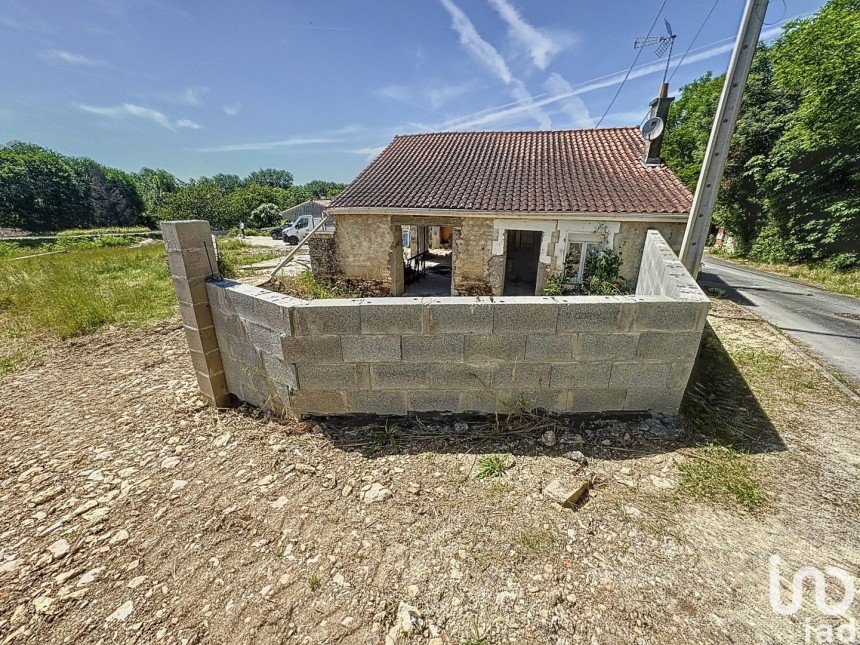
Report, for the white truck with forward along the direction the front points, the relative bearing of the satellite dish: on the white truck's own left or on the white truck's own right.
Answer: on the white truck's own left

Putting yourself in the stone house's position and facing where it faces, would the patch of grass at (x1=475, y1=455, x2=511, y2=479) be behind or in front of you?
in front

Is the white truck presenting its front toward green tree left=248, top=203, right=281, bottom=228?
no

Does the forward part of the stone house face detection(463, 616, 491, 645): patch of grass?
yes

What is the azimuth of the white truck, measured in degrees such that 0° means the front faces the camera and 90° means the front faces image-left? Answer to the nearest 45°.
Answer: approximately 45°

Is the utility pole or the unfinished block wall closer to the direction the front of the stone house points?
the unfinished block wall

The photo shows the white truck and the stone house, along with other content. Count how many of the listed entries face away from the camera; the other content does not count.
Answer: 0

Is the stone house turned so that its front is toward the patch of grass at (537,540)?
yes

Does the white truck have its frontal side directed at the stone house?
no

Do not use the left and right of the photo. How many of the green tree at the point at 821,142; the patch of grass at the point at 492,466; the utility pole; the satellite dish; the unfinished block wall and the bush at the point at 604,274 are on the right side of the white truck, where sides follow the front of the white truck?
0

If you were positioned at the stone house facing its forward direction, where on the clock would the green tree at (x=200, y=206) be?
The green tree is roughly at 4 o'clock from the stone house.

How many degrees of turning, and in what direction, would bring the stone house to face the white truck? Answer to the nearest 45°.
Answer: approximately 135° to its right

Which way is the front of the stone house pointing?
toward the camera

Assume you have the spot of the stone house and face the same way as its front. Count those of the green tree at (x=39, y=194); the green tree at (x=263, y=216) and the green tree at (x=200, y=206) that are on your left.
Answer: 0

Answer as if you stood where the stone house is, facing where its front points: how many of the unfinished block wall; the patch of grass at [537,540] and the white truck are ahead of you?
2
